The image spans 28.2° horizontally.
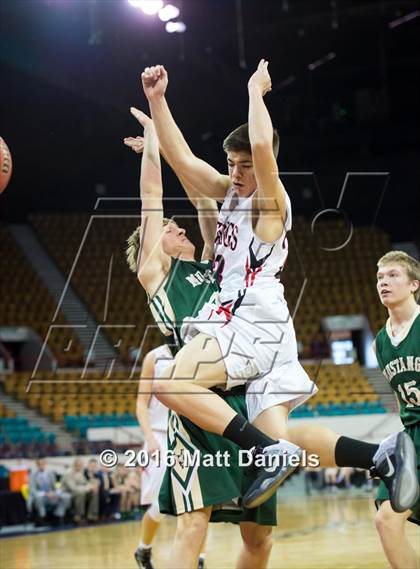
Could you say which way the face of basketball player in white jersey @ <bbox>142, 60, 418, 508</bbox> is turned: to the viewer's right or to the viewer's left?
to the viewer's left

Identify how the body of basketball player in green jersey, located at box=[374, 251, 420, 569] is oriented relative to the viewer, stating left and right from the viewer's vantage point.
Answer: facing the viewer and to the left of the viewer

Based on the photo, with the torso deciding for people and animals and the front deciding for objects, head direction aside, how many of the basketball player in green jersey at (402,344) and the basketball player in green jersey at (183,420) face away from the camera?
0

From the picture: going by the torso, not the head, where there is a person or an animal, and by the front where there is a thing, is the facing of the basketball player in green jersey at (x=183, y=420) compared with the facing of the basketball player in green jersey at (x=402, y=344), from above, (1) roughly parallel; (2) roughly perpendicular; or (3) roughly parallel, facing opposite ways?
roughly perpendicular

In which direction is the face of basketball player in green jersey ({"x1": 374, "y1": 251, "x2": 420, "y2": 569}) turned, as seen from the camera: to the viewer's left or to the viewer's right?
to the viewer's left

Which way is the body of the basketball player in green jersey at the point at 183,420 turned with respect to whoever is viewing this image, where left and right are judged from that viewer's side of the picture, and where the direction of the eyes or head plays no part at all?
facing the viewer and to the right of the viewer

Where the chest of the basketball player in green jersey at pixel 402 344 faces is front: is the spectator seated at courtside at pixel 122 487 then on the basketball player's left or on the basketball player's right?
on the basketball player's right

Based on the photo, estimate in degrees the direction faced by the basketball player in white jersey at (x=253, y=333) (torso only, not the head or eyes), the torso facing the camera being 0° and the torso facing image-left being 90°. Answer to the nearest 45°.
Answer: approximately 45°
